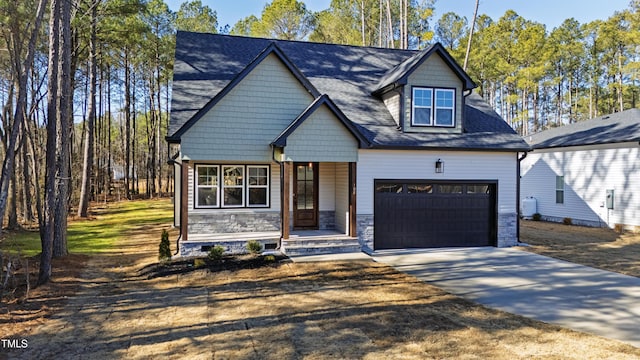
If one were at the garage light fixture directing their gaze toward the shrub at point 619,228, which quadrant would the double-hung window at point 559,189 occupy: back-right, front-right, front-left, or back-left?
front-left

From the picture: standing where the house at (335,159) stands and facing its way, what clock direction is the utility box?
The utility box is roughly at 8 o'clock from the house.

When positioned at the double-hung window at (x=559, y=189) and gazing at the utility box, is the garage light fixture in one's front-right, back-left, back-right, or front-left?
front-right

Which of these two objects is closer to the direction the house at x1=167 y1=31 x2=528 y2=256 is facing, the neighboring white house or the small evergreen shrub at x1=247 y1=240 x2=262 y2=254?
the small evergreen shrub

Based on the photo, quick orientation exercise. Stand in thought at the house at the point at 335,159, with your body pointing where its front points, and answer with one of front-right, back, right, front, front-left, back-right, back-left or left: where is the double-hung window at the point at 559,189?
back-left

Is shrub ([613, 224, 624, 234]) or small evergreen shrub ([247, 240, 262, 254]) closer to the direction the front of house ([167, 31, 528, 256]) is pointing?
the small evergreen shrub

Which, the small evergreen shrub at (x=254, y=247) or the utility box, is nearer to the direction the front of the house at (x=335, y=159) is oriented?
the small evergreen shrub

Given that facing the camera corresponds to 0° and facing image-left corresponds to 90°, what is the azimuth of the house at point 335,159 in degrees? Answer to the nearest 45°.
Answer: approximately 0°

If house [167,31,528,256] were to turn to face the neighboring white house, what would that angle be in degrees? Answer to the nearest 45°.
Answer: approximately 135° to its left

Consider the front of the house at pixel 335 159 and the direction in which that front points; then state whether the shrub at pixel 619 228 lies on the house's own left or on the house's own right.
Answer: on the house's own left

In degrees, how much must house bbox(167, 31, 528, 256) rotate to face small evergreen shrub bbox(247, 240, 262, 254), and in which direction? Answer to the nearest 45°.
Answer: approximately 45° to its right
